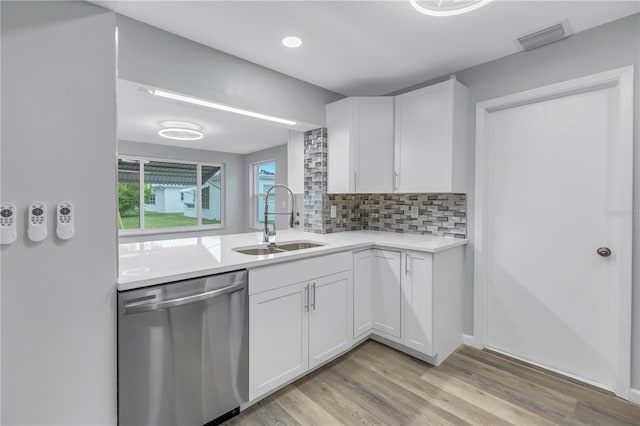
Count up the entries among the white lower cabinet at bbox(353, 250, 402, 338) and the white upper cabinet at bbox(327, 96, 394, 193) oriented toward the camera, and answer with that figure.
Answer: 2

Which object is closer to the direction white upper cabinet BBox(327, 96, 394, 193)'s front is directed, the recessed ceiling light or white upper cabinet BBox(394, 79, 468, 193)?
the recessed ceiling light

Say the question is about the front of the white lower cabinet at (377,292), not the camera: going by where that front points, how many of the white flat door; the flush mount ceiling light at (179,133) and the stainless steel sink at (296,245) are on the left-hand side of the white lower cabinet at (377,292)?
1

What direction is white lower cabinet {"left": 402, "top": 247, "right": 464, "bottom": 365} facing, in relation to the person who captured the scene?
facing the viewer and to the left of the viewer

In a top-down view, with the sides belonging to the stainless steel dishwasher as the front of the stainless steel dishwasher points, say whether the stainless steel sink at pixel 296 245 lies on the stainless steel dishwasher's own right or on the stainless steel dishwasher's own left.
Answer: on the stainless steel dishwasher's own left

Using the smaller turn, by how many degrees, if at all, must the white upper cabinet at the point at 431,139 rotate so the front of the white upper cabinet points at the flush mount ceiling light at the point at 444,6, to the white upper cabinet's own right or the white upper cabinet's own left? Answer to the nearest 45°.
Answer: approximately 45° to the white upper cabinet's own left

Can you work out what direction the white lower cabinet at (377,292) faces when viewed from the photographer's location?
facing the viewer

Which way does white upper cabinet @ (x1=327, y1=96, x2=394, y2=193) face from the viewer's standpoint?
toward the camera

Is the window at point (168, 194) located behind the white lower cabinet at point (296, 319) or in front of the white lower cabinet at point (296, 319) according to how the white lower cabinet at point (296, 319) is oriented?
behind

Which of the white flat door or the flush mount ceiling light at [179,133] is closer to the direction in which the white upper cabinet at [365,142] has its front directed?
the white flat door
